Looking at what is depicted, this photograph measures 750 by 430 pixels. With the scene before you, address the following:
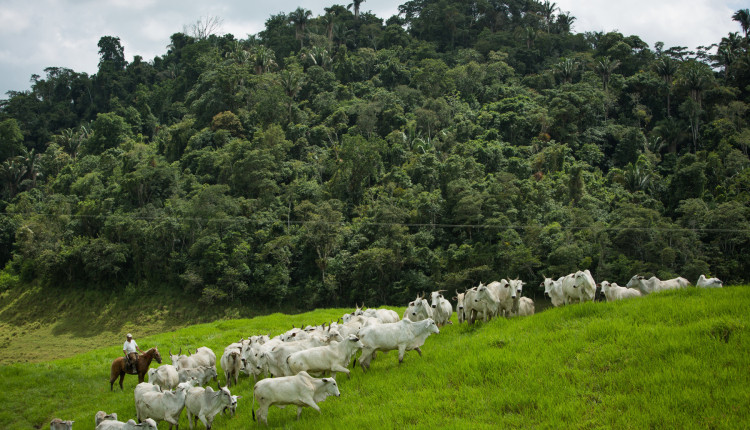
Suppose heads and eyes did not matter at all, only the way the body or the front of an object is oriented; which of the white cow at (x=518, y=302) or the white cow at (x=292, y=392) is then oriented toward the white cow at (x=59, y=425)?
the white cow at (x=518, y=302)

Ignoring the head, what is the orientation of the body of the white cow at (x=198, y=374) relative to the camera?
to the viewer's right

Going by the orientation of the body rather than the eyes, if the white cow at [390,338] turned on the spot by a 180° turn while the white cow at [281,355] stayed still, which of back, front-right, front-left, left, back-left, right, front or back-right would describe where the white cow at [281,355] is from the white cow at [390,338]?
front

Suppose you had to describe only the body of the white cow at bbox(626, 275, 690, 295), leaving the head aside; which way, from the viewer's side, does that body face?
to the viewer's left

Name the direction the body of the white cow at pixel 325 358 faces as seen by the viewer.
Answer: to the viewer's right
